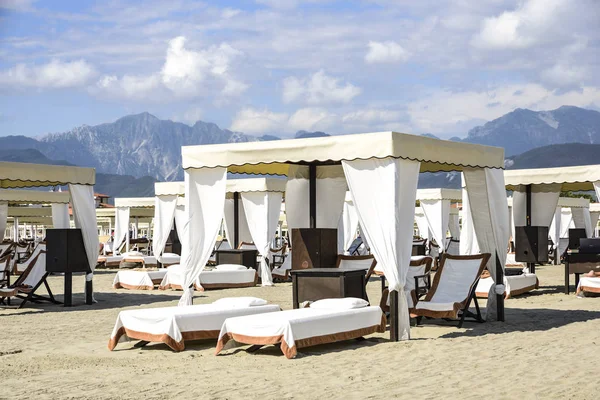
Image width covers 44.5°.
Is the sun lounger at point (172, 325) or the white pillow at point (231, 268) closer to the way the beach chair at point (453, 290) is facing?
the sun lounger

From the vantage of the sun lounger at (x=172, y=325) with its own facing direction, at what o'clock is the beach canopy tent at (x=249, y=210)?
The beach canopy tent is roughly at 5 o'clock from the sun lounger.

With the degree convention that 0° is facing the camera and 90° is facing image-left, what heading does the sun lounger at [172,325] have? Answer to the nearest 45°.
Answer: approximately 45°

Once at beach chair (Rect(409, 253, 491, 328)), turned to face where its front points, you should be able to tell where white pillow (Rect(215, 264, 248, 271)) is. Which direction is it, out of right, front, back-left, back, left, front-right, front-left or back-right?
right

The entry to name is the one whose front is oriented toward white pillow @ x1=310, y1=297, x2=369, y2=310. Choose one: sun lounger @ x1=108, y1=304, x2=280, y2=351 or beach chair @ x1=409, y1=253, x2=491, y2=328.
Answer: the beach chair

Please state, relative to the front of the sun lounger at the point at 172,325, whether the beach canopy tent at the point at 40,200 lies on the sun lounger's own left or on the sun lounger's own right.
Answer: on the sun lounger's own right

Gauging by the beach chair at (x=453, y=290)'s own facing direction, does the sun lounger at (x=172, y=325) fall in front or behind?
in front

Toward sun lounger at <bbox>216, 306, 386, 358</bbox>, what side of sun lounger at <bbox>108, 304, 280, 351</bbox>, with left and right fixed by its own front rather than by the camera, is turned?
left

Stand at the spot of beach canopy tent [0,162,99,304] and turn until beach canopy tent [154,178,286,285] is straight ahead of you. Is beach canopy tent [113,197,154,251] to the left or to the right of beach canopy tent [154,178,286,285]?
left

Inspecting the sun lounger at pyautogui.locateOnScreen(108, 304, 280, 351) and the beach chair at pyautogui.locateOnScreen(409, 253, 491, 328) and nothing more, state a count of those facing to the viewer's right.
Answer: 0
